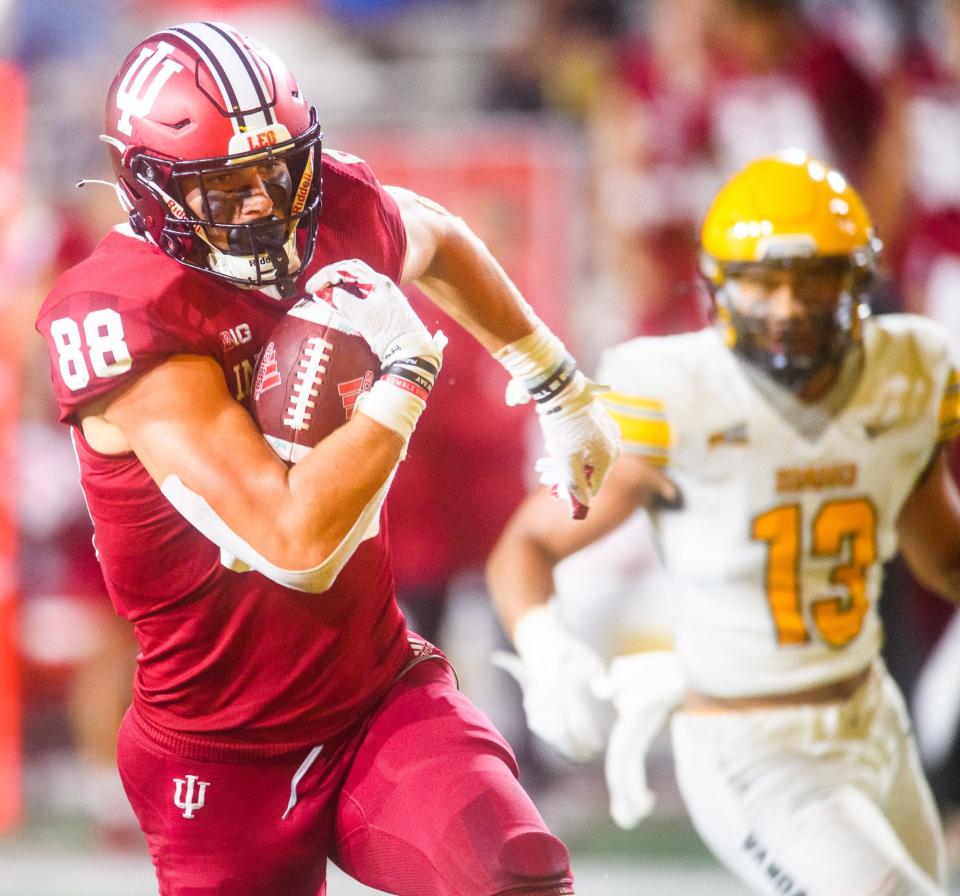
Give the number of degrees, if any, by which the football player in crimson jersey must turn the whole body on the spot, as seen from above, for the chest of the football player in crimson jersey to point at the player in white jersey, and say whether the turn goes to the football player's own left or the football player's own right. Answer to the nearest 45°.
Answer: approximately 90° to the football player's own left

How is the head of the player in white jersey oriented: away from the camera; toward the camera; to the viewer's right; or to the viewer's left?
toward the camera
